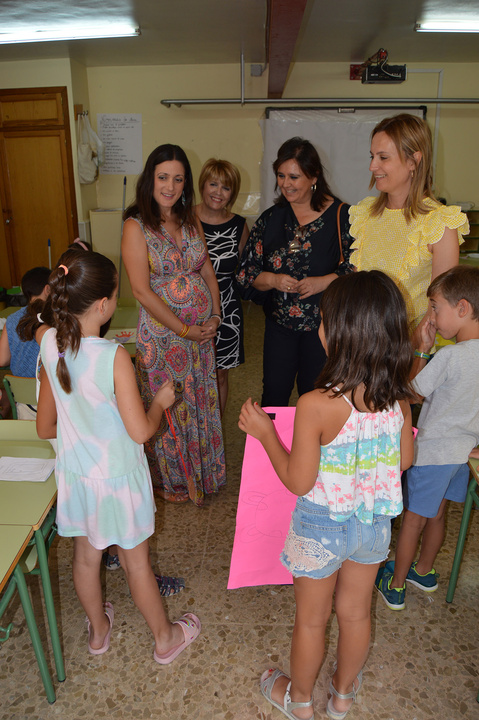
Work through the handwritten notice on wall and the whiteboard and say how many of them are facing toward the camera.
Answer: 2

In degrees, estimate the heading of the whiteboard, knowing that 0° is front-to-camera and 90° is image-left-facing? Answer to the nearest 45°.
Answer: approximately 0°

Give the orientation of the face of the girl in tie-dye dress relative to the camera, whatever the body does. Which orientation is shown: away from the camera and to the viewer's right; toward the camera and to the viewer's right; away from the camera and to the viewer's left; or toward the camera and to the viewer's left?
away from the camera and to the viewer's right

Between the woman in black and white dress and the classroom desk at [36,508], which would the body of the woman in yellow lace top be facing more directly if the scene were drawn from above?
the classroom desk

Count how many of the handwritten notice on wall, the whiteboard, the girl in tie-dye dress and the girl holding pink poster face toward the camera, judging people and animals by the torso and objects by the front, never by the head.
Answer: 2

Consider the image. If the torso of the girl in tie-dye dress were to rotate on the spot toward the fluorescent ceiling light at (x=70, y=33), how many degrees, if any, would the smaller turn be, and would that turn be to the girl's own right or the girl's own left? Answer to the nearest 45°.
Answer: approximately 45° to the girl's own left

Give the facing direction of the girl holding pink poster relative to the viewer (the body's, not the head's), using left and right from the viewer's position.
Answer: facing away from the viewer and to the left of the viewer

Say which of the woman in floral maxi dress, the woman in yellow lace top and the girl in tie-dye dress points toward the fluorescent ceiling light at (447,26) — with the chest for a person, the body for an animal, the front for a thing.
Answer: the girl in tie-dye dress
